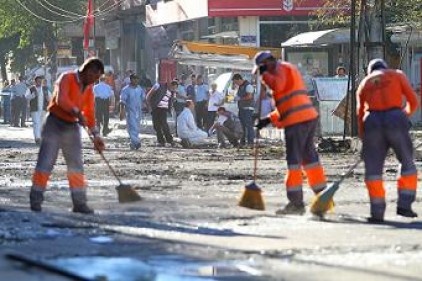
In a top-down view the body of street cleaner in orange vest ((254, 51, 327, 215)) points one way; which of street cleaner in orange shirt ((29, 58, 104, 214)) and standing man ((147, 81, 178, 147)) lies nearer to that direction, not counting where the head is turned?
the street cleaner in orange shirt

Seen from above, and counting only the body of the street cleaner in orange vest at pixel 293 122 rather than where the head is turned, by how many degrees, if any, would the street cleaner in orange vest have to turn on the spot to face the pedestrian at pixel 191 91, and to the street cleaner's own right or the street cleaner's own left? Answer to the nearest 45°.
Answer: approximately 90° to the street cleaner's own right

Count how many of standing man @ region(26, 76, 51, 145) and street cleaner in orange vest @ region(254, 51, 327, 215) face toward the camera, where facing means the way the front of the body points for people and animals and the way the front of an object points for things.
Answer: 1

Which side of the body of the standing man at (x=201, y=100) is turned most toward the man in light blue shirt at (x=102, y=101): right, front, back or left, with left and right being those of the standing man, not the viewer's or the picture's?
right

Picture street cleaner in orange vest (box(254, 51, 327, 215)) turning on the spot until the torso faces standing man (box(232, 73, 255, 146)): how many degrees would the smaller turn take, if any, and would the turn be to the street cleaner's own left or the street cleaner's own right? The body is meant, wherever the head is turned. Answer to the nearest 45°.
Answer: approximately 90° to the street cleaner's own right

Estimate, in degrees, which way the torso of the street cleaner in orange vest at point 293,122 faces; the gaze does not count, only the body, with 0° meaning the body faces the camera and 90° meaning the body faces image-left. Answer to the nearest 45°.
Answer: approximately 90°

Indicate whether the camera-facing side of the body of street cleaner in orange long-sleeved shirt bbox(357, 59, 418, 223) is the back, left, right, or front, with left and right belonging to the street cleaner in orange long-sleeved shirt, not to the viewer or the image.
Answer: back

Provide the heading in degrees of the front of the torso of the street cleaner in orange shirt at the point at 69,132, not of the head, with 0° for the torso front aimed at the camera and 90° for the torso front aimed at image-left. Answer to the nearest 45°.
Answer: approximately 315°

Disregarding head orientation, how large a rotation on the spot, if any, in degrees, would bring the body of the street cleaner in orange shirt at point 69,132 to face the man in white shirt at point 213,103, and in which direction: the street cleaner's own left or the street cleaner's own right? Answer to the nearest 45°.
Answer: approximately 135° to the street cleaner's own left
